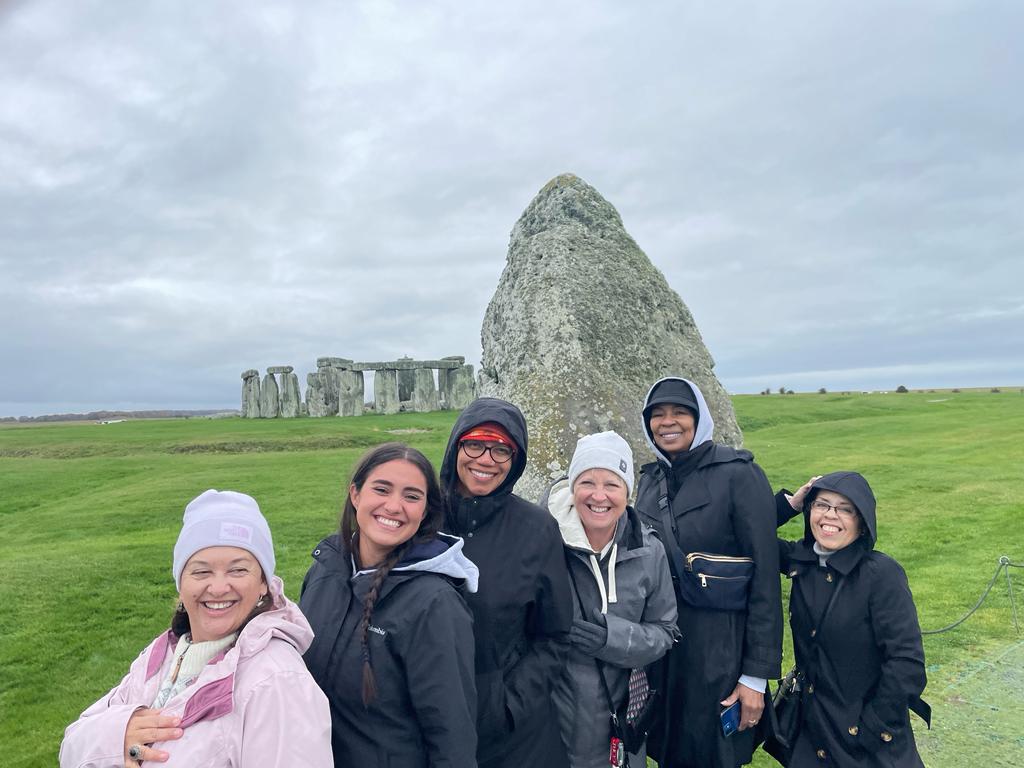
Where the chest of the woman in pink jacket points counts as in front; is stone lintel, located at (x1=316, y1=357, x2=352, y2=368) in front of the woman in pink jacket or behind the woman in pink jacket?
behind

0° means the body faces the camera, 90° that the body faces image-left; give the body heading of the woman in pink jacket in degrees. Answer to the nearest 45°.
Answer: approximately 45°

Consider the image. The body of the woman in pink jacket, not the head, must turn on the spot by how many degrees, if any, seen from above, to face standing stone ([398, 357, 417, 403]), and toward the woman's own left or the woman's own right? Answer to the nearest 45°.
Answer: approximately 135° to the woman's own right

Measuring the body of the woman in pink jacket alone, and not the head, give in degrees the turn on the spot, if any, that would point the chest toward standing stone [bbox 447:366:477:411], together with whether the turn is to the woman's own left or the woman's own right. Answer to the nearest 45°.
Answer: approximately 135° to the woman's own right

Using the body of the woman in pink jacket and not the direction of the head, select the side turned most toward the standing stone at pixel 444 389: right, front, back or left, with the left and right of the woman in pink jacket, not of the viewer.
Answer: back

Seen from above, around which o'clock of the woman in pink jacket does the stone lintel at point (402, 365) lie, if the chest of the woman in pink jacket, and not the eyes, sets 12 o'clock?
The stone lintel is roughly at 5 o'clock from the woman in pink jacket.

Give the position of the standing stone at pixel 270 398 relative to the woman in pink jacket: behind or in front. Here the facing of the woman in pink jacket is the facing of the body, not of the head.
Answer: behind

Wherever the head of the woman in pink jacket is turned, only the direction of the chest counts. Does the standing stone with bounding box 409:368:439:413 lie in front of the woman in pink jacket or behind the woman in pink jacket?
behind

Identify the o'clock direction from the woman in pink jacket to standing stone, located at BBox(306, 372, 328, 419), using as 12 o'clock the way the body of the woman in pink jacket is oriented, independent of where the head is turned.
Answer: The standing stone is roughly at 5 o'clock from the woman in pink jacket.
